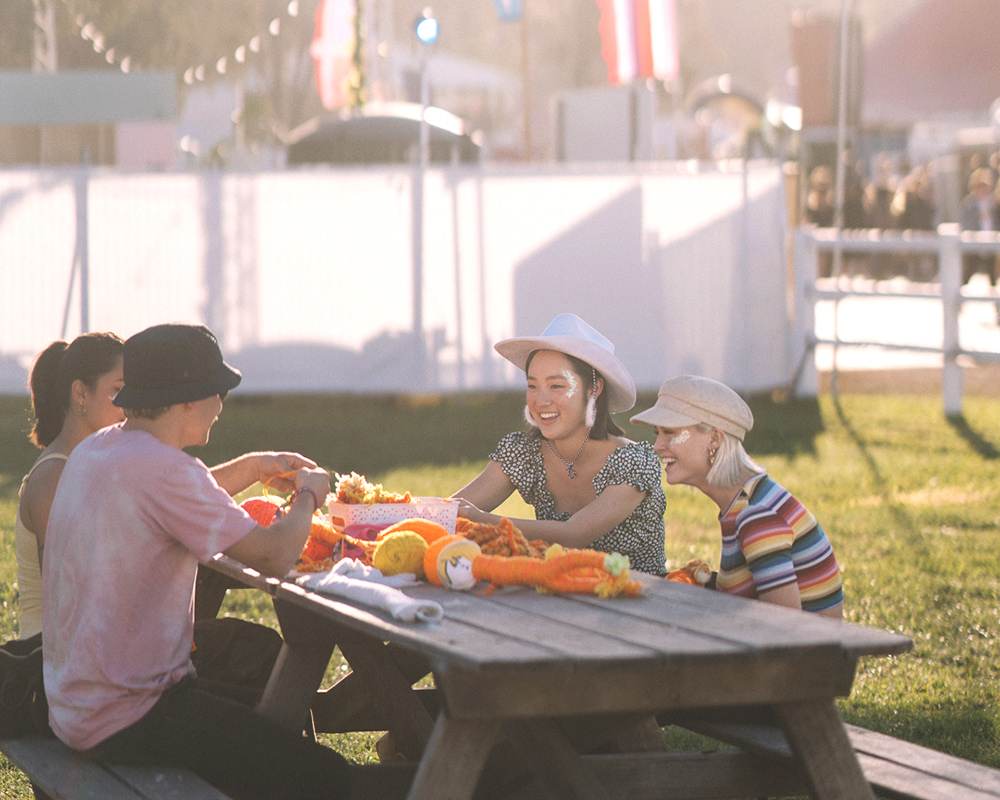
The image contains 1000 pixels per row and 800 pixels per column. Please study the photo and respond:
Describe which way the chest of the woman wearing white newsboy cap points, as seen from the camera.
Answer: to the viewer's left

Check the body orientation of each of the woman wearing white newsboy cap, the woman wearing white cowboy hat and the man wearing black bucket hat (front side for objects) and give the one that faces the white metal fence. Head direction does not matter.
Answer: the man wearing black bucket hat

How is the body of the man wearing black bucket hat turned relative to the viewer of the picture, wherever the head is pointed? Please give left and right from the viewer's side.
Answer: facing away from the viewer and to the right of the viewer

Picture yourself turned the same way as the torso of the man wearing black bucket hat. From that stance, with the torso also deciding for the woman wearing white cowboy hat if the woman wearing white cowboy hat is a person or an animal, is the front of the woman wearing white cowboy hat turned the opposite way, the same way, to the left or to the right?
the opposite way

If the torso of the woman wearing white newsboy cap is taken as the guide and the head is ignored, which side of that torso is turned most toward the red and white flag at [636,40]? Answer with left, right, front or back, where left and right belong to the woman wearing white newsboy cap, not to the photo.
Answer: right

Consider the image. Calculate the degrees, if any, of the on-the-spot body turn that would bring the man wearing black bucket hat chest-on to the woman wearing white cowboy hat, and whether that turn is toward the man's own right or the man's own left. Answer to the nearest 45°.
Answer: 0° — they already face them

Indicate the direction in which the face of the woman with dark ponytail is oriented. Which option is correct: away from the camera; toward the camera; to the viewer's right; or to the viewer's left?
to the viewer's right

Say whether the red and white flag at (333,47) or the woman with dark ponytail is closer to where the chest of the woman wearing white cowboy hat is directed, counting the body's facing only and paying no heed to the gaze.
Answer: the woman with dark ponytail

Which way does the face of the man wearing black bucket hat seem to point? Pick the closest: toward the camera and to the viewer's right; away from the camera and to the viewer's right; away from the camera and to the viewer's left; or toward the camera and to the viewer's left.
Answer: away from the camera and to the viewer's right

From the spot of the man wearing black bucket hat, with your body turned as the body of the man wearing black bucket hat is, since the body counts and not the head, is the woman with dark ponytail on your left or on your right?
on your left

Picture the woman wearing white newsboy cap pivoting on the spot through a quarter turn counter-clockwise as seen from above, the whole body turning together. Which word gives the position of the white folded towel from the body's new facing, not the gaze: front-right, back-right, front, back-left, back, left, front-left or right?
front-right

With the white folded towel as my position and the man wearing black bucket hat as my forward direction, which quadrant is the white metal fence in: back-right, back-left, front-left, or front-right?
back-right

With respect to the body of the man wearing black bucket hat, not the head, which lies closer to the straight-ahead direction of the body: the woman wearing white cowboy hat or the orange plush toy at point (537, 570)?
the woman wearing white cowboy hat

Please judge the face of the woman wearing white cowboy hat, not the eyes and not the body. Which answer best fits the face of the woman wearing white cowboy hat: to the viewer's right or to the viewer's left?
to the viewer's left

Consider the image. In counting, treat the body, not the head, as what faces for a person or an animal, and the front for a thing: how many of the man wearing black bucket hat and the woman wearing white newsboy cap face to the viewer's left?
1
